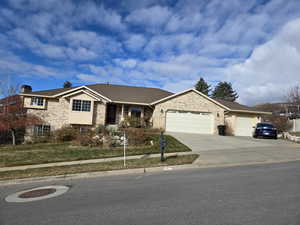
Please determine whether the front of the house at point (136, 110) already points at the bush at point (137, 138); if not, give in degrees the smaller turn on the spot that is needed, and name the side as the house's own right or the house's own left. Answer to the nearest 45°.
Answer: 0° — it already faces it

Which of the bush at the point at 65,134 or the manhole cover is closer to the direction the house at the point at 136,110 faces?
the manhole cover

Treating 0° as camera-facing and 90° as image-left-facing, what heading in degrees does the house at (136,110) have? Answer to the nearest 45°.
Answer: approximately 0°

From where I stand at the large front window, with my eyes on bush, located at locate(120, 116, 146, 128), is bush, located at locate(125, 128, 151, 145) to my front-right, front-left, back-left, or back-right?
front-right

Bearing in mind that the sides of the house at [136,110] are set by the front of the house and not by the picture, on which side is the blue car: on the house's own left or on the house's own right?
on the house's own left

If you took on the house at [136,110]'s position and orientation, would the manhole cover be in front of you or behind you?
in front

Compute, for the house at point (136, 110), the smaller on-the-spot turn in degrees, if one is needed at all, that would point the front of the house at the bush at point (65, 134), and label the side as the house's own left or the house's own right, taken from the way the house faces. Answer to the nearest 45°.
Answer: approximately 45° to the house's own right

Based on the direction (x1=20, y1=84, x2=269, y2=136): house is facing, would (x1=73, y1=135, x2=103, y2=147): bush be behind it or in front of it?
in front
